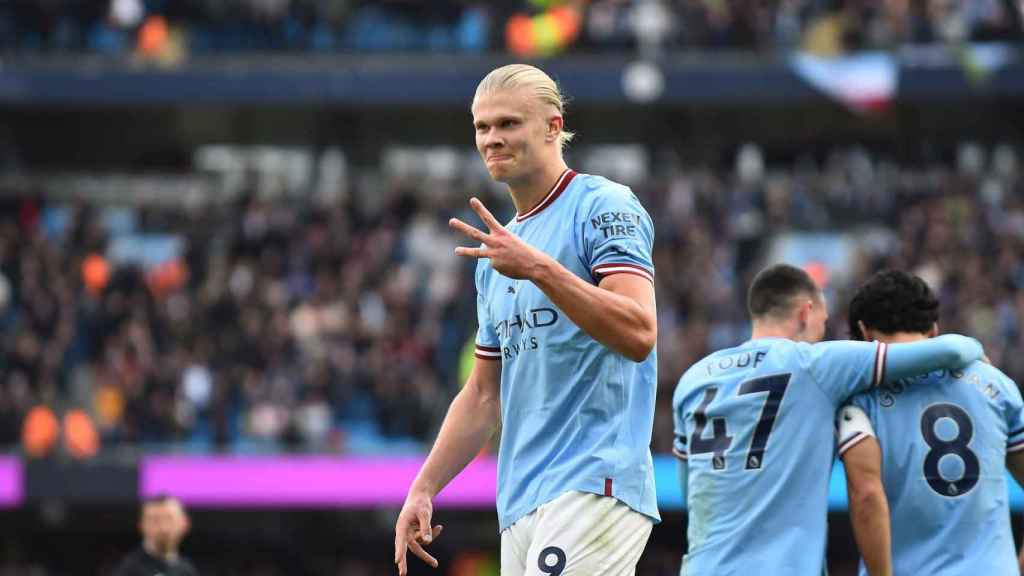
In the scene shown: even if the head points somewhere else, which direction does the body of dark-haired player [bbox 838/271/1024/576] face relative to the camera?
away from the camera

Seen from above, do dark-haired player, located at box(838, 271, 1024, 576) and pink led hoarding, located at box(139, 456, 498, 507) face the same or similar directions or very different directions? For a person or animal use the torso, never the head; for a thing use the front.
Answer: very different directions

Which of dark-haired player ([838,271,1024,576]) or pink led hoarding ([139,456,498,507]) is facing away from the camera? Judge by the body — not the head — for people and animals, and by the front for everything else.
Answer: the dark-haired player

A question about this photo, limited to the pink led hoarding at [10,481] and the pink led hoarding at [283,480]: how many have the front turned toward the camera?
2

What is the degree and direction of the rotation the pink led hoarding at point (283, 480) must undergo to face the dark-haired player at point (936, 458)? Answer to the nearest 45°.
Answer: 0° — it already faces them

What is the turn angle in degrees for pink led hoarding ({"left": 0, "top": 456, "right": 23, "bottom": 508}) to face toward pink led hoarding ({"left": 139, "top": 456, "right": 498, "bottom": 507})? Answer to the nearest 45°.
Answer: approximately 90° to its left

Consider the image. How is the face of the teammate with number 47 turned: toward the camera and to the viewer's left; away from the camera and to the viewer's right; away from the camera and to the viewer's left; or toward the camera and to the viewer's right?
away from the camera and to the viewer's right

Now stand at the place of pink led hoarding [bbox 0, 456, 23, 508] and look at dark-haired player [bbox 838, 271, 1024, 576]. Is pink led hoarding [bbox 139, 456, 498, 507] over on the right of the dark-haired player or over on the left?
left

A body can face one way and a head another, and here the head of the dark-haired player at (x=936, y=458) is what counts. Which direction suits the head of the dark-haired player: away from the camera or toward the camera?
away from the camera

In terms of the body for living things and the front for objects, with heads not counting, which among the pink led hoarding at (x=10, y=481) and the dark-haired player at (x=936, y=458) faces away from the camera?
the dark-haired player
